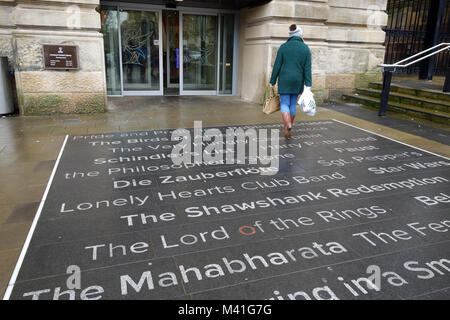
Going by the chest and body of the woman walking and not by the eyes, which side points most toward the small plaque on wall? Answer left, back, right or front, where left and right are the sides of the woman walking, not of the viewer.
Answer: left

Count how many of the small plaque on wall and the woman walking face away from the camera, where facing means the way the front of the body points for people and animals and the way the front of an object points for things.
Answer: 1

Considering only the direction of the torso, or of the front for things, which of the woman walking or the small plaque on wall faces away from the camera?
the woman walking

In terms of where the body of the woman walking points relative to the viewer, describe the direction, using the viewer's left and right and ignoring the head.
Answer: facing away from the viewer

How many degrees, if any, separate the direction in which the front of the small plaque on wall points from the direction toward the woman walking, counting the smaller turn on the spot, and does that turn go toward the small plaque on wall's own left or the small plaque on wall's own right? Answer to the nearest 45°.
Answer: approximately 45° to the small plaque on wall's own left

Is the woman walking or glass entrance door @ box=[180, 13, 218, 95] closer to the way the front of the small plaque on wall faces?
the woman walking

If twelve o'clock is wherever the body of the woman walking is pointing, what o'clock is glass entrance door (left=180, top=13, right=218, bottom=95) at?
The glass entrance door is roughly at 11 o'clock from the woman walking.

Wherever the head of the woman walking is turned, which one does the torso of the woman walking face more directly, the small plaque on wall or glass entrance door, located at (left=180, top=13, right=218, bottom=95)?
the glass entrance door

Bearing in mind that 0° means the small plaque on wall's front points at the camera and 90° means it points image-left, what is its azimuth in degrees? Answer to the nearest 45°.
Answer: approximately 0°

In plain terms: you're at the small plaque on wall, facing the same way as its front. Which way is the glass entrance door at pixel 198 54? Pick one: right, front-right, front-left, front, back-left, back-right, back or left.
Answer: back-left

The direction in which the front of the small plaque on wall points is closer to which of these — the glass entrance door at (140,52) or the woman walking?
the woman walking
